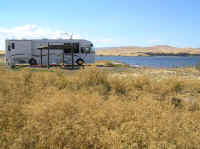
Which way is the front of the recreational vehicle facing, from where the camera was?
facing to the right of the viewer
